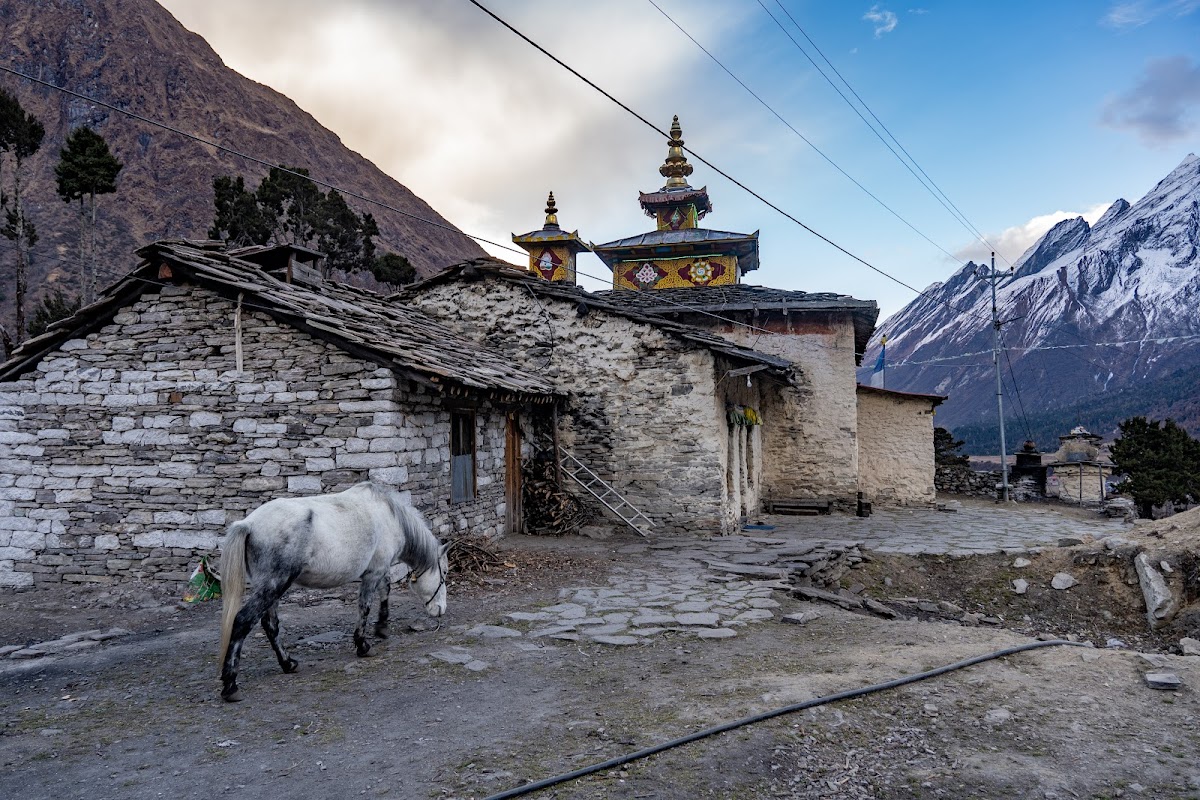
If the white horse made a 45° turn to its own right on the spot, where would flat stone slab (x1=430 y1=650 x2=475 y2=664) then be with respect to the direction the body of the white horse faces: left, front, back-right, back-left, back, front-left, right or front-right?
front

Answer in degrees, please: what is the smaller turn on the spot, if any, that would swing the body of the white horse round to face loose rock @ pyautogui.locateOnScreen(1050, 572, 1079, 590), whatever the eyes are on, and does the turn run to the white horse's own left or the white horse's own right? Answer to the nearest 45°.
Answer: approximately 45° to the white horse's own right

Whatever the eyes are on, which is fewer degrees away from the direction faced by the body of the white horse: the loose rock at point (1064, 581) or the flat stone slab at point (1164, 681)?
the loose rock

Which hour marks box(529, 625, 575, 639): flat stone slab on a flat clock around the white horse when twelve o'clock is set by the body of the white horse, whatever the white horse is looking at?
The flat stone slab is roughly at 1 o'clock from the white horse.

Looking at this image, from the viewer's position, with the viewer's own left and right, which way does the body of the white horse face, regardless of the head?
facing away from the viewer and to the right of the viewer

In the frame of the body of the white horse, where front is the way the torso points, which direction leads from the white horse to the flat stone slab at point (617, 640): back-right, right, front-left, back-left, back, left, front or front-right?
front-right

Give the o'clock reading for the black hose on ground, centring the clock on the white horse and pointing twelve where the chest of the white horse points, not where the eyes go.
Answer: The black hose on ground is roughly at 3 o'clock from the white horse.

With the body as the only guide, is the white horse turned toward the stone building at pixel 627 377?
yes

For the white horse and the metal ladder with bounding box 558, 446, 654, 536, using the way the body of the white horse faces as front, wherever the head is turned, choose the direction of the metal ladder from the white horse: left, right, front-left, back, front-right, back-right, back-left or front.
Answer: front

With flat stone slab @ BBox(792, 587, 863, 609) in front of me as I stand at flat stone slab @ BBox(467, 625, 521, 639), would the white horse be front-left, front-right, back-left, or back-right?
back-right

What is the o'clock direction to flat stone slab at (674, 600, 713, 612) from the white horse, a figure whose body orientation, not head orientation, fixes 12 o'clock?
The flat stone slab is roughly at 1 o'clock from the white horse.

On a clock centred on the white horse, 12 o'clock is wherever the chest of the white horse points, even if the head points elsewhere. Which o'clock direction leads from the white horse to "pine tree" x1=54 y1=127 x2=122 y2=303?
The pine tree is roughly at 10 o'clock from the white horse.

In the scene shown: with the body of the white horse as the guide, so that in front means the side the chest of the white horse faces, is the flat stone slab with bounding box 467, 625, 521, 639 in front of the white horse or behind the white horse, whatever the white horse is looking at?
in front
